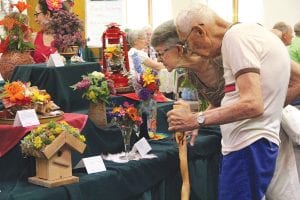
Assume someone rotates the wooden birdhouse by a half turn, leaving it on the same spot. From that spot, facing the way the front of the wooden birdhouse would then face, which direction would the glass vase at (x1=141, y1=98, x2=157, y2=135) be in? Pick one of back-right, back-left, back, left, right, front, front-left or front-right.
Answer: right

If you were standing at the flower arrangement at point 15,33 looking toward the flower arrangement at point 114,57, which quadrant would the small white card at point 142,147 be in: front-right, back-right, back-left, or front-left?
front-right

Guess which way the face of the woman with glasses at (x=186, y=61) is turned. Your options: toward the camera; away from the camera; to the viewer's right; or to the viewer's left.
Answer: to the viewer's left

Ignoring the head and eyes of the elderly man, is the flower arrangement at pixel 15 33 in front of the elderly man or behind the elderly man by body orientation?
in front

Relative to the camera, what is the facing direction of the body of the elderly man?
to the viewer's left

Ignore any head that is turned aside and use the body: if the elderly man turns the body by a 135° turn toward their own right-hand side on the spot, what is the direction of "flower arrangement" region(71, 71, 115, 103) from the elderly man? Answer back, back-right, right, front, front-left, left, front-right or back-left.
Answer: left

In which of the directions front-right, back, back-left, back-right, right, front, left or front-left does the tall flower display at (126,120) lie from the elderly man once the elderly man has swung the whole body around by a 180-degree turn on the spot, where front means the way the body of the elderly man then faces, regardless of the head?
back-left

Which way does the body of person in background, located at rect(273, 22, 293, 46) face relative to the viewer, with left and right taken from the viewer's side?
facing to the left of the viewer

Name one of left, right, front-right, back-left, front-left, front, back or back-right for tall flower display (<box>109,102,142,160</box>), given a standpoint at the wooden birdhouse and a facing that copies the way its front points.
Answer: left

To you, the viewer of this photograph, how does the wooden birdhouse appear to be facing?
facing the viewer and to the right of the viewer
